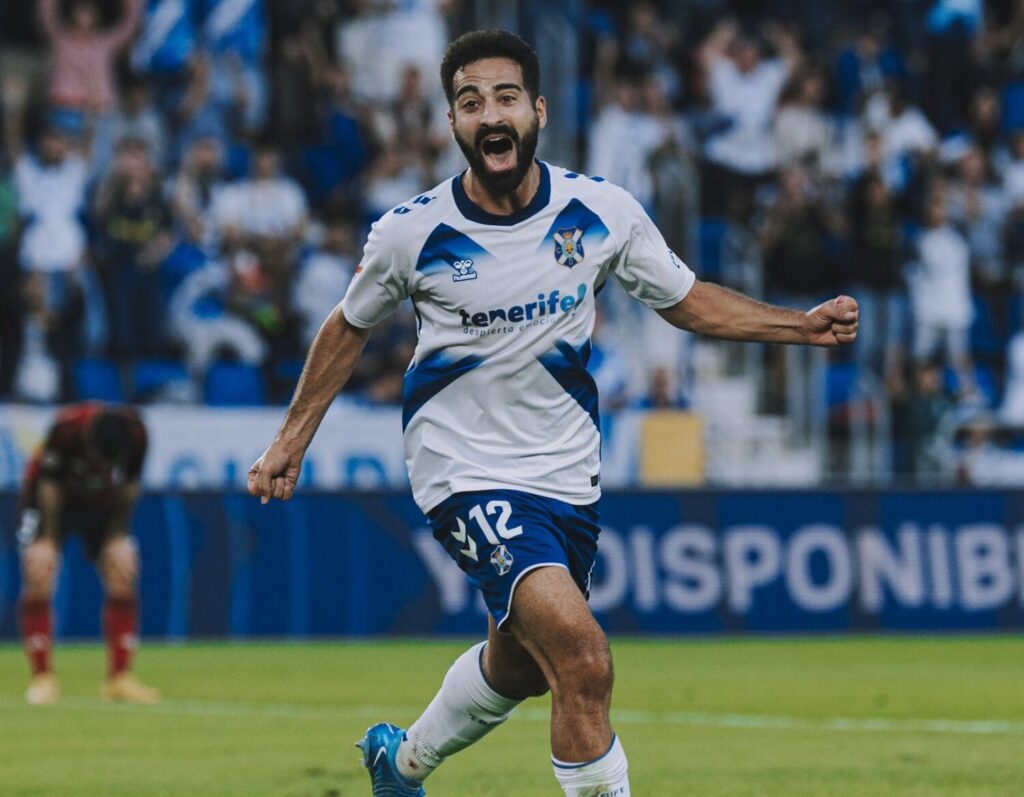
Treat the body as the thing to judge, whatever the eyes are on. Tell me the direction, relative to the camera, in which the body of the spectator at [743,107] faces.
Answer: toward the camera

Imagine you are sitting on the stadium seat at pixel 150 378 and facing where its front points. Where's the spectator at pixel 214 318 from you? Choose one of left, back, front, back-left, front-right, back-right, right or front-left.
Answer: left

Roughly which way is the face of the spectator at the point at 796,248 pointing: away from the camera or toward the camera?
toward the camera

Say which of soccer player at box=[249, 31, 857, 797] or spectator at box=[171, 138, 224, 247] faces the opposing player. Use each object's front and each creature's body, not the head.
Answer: the spectator

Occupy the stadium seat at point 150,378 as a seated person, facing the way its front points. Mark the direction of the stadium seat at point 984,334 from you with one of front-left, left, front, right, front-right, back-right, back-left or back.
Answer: left

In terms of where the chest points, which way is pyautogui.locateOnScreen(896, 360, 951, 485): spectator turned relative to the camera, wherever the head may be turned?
toward the camera

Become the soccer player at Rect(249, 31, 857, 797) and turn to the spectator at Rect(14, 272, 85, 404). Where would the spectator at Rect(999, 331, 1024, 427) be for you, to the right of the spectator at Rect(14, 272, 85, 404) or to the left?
right

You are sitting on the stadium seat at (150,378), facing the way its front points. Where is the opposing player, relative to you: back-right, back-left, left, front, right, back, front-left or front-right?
front

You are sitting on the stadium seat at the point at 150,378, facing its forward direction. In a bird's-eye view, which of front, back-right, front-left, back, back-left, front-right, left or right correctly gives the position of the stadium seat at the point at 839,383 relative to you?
left

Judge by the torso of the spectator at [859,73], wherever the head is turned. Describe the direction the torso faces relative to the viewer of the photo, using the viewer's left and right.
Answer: facing the viewer

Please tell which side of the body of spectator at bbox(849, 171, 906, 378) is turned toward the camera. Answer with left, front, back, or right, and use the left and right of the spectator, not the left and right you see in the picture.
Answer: front

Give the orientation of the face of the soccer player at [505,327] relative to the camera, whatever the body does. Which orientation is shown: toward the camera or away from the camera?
toward the camera
